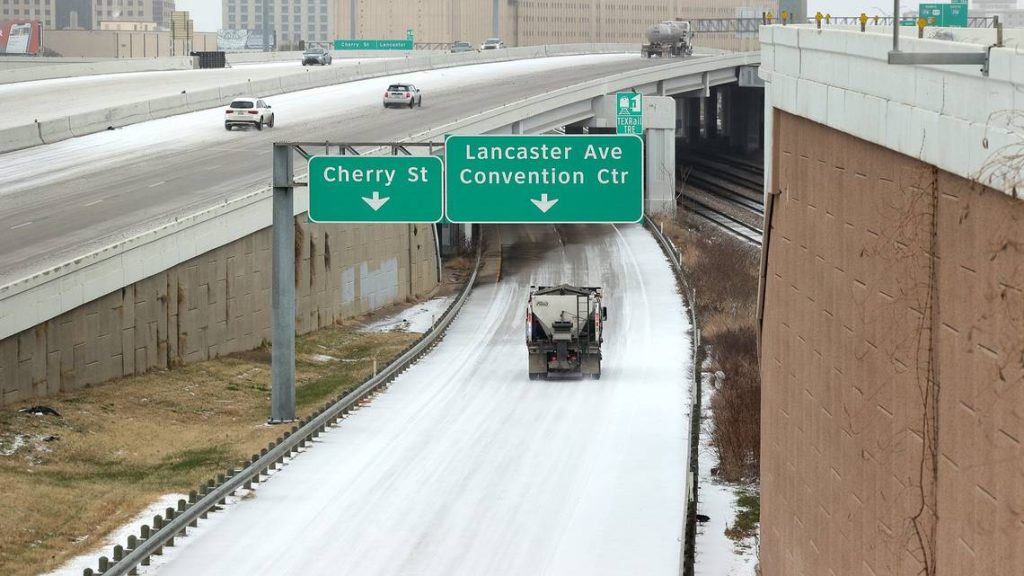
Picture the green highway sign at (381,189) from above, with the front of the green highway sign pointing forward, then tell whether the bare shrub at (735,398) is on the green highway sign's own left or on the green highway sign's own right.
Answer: on the green highway sign's own left

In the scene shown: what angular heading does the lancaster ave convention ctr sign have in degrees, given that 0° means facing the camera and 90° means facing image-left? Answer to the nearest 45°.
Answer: approximately 0°

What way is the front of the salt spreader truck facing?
away from the camera

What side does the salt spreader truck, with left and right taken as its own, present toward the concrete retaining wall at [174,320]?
left

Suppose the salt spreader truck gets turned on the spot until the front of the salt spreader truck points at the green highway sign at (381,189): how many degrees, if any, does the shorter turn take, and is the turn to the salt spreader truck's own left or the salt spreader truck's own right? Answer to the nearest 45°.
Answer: approximately 135° to the salt spreader truck's own left

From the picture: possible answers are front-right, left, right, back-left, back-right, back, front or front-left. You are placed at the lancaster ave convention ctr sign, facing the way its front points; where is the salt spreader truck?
back

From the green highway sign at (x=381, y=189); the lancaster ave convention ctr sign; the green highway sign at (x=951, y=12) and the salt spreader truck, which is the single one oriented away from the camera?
the salt spreader truck

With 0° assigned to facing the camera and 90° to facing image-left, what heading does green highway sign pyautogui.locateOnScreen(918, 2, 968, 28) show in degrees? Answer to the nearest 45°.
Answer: approximately 0°

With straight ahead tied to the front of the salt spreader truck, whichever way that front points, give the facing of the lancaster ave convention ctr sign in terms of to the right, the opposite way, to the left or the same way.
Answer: the opposite way

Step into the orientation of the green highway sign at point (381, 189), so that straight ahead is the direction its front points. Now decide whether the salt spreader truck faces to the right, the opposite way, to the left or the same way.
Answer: the opposite way
